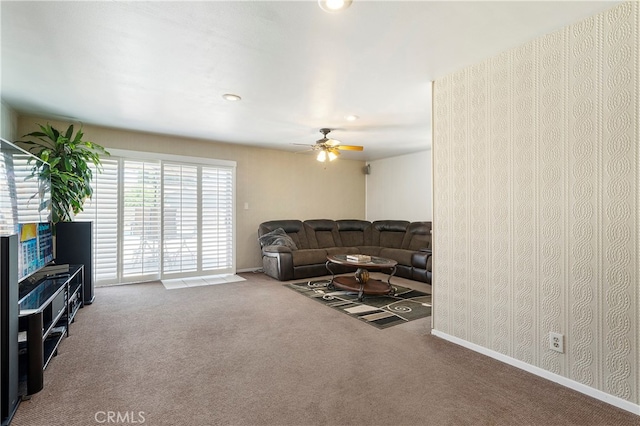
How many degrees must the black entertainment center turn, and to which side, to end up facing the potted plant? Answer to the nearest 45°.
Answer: approximately 90° to its left

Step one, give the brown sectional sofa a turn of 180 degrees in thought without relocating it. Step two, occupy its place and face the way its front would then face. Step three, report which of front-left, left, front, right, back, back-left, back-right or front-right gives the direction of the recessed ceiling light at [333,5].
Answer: back

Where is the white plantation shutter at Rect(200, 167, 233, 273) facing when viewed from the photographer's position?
facing the viewer and to the right of the viewer

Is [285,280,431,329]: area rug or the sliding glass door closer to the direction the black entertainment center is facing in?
the area rug

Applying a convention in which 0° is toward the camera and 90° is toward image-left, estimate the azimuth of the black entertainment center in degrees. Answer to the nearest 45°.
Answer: approximately 270°

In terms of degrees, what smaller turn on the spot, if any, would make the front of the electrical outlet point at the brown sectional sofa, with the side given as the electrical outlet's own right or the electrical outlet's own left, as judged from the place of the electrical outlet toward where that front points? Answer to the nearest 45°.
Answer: approximately 90° to the electrical outlet's own right

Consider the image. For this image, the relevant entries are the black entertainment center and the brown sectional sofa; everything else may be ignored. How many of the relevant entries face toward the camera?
1

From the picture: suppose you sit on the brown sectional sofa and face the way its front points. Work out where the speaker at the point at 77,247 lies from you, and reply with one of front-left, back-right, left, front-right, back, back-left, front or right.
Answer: front-right

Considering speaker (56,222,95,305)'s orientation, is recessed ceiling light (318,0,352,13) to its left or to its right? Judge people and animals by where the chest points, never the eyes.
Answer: on its right

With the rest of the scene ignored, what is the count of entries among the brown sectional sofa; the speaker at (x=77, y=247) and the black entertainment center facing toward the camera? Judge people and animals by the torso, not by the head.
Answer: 1

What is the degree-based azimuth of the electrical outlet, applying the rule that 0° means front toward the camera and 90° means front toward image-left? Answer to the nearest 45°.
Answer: approximately 45°

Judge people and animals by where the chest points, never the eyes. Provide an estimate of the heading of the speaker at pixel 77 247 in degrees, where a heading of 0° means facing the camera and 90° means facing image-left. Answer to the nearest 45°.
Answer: approximately 270°

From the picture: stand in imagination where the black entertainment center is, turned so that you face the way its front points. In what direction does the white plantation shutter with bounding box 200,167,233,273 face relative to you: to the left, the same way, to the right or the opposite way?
to the right

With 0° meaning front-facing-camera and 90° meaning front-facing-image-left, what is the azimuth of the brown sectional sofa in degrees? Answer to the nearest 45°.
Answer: approximately 0°
